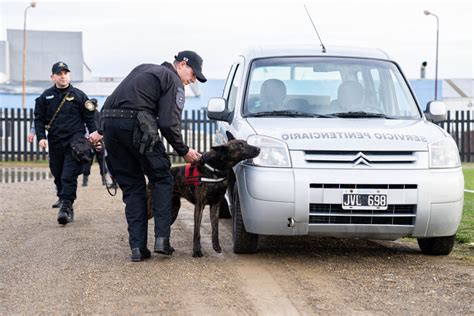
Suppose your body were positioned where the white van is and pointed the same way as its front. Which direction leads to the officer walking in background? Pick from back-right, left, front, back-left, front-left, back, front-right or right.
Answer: back-right

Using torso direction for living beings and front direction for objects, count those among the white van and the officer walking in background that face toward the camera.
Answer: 2

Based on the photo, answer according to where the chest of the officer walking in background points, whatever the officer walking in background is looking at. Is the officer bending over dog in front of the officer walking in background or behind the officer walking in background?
in front

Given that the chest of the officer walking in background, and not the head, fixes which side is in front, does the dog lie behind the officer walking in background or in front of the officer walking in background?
in front

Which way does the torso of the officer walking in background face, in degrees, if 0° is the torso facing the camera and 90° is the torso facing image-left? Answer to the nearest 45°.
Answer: approximately 0°
